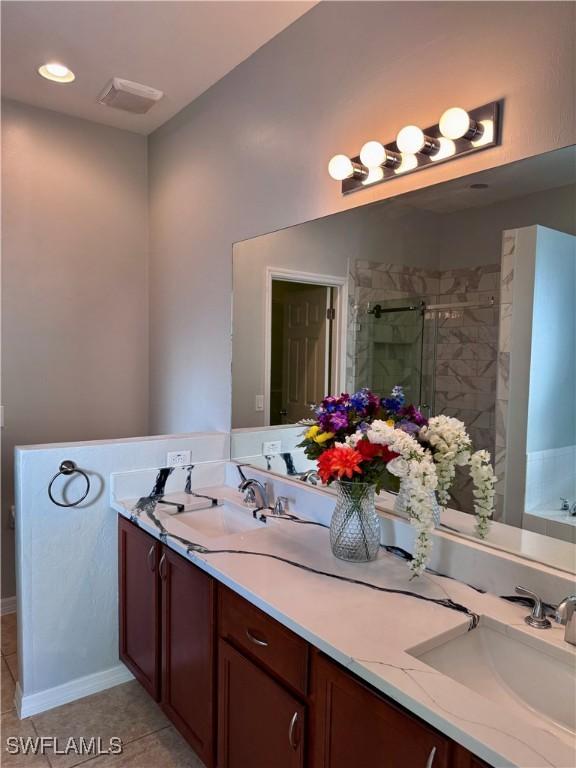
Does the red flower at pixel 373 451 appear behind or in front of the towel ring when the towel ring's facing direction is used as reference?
in front

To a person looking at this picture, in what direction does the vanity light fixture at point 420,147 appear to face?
facing the viewer and to the left of the viewer

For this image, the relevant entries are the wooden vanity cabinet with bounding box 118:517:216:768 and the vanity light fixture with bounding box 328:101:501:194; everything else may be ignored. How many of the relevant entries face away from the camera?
0

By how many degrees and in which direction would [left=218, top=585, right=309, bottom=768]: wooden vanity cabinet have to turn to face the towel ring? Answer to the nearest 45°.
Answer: approximately 90° to its right

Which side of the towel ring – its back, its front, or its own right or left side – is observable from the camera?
front
